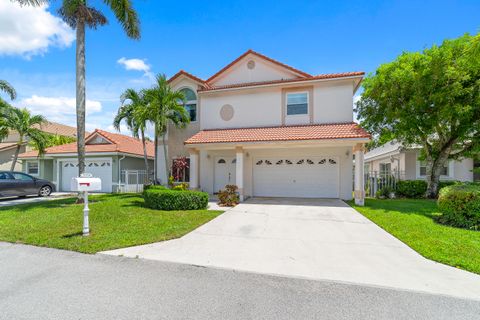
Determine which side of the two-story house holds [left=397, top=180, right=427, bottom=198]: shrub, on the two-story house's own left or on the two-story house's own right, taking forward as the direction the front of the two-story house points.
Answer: on the two-story house's own left

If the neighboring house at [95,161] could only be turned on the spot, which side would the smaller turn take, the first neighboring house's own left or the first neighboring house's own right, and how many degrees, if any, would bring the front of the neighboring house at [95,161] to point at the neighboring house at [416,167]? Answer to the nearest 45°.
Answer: approximately 90° to the first neighboring house's own left

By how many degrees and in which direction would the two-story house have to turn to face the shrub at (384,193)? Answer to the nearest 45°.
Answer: approximately 90° to its left

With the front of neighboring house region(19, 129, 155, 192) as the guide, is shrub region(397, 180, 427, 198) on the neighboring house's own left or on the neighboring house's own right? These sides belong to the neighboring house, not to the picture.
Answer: on the neighboring house's own left

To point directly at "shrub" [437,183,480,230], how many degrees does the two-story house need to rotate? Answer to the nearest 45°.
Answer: approximately 45° to its left

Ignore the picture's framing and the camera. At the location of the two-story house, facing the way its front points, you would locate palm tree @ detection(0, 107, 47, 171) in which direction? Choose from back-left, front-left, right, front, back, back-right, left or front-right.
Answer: right

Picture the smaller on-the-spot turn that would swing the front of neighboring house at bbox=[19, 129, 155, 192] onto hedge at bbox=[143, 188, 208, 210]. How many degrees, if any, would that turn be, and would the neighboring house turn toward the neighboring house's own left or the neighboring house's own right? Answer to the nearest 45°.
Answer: approximately 45° to the neighboring house's own left

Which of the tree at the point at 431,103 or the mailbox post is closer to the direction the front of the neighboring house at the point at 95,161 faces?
the mailbox post

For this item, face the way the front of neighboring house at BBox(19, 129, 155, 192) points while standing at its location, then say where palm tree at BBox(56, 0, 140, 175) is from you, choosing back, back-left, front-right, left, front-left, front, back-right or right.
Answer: front-left

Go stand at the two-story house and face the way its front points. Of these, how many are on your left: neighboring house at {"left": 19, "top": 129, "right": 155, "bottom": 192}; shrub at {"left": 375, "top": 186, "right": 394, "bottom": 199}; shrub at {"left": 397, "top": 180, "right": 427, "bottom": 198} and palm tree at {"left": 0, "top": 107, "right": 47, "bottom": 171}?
2
